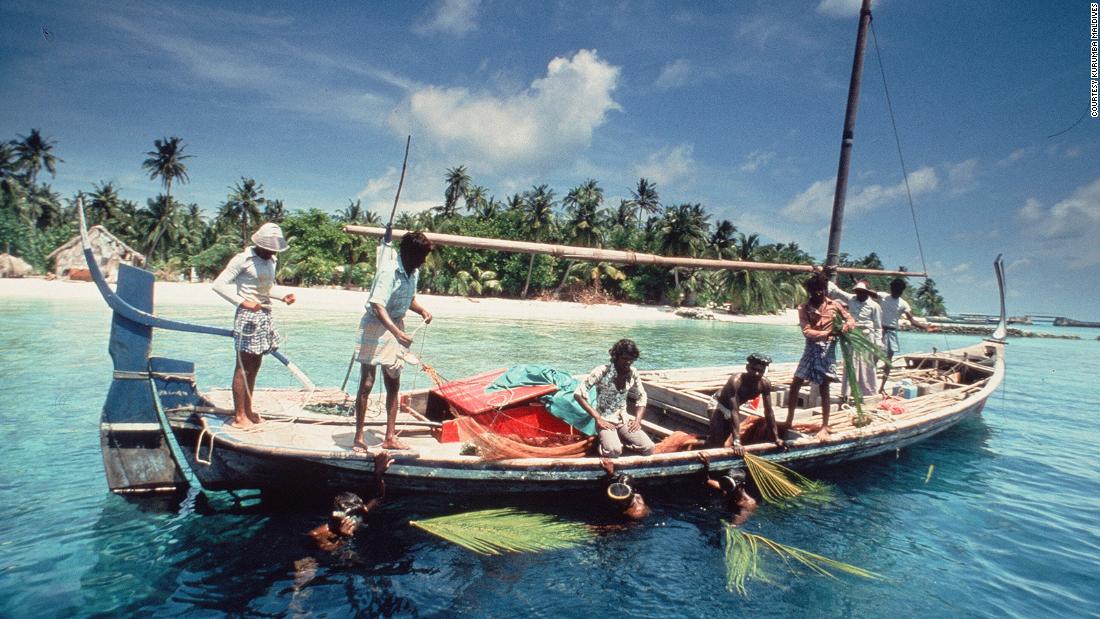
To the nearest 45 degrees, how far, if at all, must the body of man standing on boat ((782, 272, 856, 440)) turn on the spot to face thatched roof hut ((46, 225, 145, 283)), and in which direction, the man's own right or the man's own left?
approximately 90° to the man's own right

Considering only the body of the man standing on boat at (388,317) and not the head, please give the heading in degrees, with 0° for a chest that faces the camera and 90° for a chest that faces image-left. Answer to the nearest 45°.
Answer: approximately 315°

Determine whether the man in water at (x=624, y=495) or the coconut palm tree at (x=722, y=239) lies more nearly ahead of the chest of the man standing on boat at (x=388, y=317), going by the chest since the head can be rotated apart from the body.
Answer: the man in water

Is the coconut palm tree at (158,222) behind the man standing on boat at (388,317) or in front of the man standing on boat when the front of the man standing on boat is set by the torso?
behind

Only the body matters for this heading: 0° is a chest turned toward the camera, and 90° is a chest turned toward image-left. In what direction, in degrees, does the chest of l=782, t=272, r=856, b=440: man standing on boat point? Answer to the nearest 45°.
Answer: approximately 0°

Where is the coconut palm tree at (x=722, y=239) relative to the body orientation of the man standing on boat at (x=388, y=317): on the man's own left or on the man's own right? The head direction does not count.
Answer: on the man's own left
